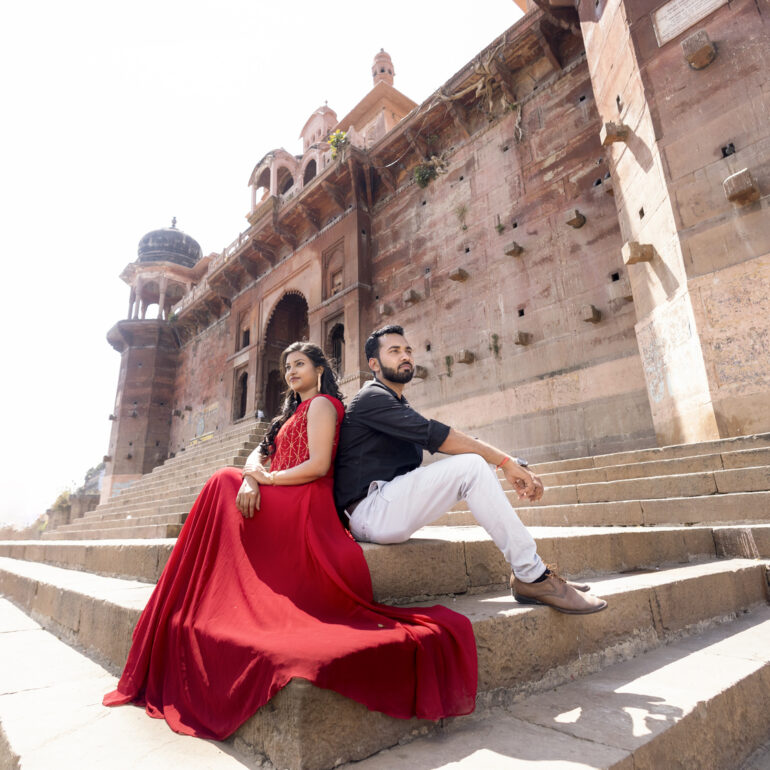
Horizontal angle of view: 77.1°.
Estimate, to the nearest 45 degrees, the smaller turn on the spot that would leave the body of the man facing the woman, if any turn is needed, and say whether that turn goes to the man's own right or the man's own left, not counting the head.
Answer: approximately 135° to the man's own right

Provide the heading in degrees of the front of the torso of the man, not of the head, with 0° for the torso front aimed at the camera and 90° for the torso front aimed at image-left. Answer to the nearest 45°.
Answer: approximately 270°

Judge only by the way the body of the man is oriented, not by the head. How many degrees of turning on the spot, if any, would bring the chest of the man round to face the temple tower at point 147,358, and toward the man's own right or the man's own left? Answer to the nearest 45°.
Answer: approximately 135° to the man's own left

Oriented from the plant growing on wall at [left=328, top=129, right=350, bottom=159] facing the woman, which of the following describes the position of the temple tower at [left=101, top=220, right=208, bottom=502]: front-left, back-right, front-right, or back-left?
back-right

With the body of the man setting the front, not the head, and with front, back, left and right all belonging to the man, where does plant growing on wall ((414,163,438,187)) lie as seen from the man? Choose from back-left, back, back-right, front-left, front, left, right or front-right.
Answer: left

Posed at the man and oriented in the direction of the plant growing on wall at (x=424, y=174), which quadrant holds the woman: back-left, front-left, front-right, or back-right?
back-left

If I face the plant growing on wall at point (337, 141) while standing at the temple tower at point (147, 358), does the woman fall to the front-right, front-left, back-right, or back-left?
front-right

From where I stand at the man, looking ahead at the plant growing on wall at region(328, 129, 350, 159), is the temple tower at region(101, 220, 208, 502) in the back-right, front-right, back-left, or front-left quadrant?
front-left
